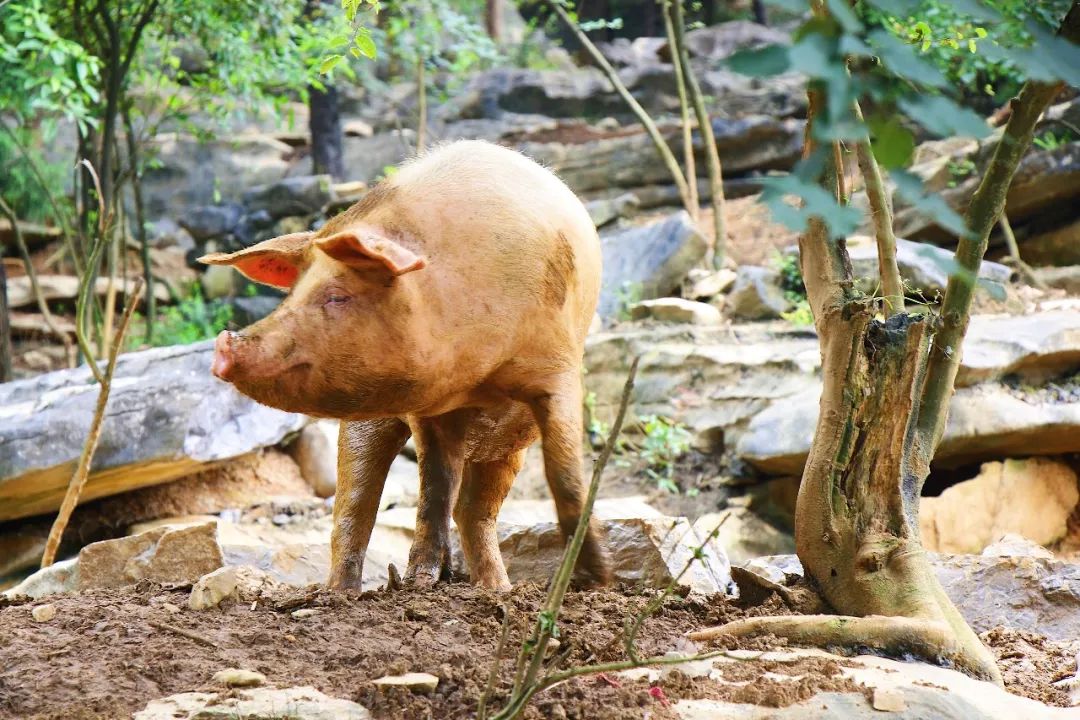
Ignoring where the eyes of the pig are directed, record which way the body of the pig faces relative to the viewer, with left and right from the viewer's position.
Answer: facing the viewer and to the left of the viewer

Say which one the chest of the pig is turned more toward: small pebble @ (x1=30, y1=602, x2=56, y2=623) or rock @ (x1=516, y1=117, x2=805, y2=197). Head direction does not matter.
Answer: the small pebble

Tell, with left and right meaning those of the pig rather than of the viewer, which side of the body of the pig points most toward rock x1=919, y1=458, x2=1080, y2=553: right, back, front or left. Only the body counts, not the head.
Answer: back

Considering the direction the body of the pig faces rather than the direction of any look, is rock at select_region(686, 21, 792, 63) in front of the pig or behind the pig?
behind

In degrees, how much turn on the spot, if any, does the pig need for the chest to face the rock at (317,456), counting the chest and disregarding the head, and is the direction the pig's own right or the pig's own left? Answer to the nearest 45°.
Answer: approximately 135° to the pig's own right

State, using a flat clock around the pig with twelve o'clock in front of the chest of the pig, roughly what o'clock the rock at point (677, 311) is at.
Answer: The rock is roughly at 5 o'clock from the pig.

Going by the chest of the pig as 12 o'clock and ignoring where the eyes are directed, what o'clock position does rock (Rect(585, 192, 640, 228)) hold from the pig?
The rock is roughly at 5 o'clock from the pig.

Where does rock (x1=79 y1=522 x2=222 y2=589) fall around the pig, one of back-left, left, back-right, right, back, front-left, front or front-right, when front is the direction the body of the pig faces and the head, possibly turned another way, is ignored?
right

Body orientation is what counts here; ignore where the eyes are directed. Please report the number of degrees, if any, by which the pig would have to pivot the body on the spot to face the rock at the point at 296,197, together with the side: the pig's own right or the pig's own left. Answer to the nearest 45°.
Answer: approximately 135° to the pig's own right

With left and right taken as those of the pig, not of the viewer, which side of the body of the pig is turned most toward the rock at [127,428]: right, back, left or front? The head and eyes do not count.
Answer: right

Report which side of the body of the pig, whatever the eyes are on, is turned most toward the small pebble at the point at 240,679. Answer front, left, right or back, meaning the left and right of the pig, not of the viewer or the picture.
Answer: front

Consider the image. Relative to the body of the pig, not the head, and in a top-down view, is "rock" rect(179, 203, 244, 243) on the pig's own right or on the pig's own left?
on the pig's own right

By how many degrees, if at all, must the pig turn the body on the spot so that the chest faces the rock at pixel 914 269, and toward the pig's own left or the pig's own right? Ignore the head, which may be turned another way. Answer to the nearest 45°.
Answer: approximately 180°
